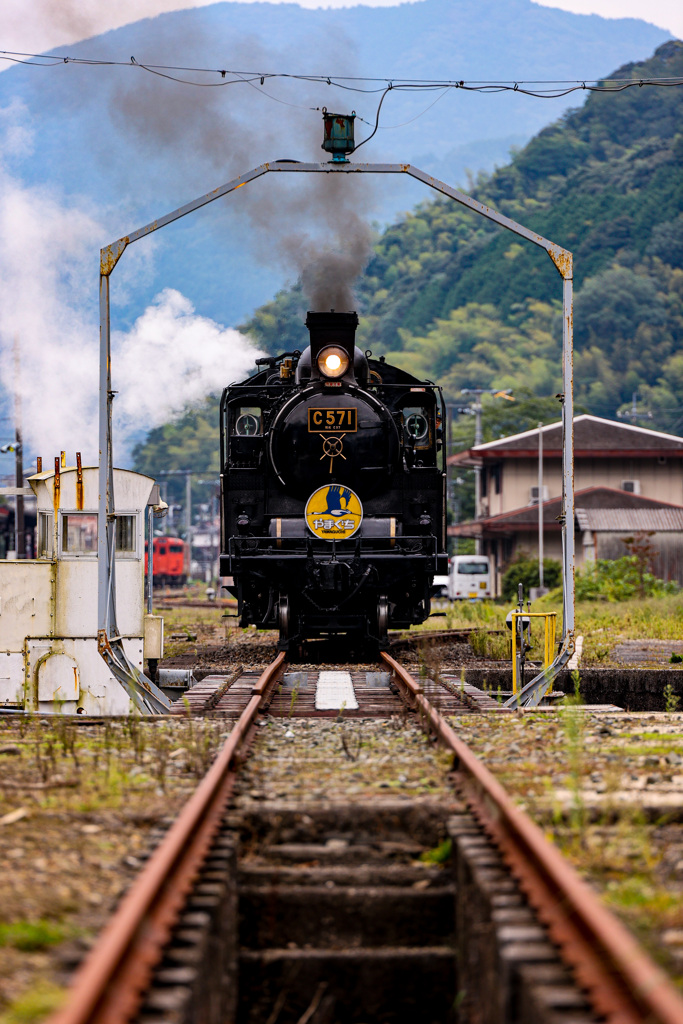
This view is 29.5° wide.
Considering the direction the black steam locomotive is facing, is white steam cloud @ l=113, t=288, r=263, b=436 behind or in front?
behind

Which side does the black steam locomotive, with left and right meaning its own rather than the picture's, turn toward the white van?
back

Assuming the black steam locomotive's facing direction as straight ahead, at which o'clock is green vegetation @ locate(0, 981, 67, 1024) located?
The green vegetation is roughly at 12 o'clock from the black steam locomotive.

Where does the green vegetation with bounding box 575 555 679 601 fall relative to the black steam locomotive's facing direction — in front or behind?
behind

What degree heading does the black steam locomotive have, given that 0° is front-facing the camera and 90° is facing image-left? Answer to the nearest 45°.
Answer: approximately 0°

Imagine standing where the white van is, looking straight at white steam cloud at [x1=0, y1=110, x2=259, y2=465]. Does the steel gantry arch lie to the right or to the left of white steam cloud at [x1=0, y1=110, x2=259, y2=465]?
left

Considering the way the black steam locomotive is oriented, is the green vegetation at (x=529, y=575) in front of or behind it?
behind

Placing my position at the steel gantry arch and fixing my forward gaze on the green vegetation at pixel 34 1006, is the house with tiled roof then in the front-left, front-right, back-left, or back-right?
back-left

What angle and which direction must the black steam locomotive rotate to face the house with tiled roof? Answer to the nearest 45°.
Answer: approximately 180°

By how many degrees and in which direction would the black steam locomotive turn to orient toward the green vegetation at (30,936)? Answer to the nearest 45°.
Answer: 0° — it already faces it

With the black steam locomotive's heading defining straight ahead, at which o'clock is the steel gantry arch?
The steel gantry arch is roughly at 1 o'clock from the black steam locomotive.
